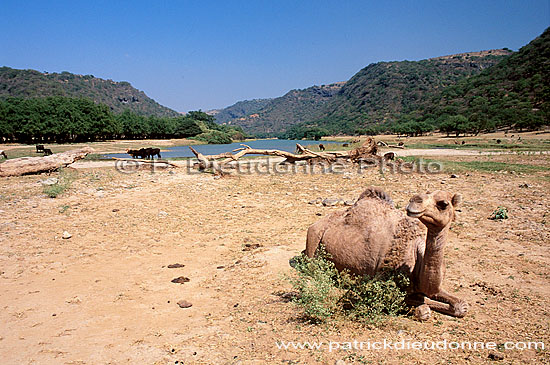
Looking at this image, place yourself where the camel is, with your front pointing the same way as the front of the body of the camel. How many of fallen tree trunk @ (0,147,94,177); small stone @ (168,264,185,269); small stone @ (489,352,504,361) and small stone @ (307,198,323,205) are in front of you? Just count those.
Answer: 1

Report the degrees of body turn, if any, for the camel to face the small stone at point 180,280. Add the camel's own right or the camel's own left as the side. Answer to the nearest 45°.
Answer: approximately 135° to the camel's own right

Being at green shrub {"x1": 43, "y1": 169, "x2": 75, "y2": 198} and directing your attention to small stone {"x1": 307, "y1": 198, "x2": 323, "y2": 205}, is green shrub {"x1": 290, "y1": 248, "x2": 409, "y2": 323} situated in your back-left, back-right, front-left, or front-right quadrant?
front-right

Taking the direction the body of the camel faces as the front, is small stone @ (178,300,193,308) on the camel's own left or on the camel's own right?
on the camel's own right

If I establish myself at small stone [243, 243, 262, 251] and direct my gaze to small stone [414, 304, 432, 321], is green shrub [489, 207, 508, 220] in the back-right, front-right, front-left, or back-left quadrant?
front-left

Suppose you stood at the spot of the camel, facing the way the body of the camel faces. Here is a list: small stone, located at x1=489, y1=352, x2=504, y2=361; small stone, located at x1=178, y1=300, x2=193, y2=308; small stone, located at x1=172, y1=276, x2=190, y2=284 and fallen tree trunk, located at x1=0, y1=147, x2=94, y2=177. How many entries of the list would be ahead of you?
1

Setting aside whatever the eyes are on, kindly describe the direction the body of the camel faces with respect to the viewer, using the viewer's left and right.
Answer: facing the viewer and to the right of the viewer

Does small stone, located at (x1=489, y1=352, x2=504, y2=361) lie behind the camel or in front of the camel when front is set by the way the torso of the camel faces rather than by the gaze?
in front

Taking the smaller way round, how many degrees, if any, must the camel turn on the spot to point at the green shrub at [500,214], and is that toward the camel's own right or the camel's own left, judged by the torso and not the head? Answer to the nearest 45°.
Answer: approximately 90° to the camel's own left

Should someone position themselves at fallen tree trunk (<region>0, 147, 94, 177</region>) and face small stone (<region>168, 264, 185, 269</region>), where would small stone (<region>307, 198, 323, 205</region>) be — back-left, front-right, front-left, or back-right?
front-left
